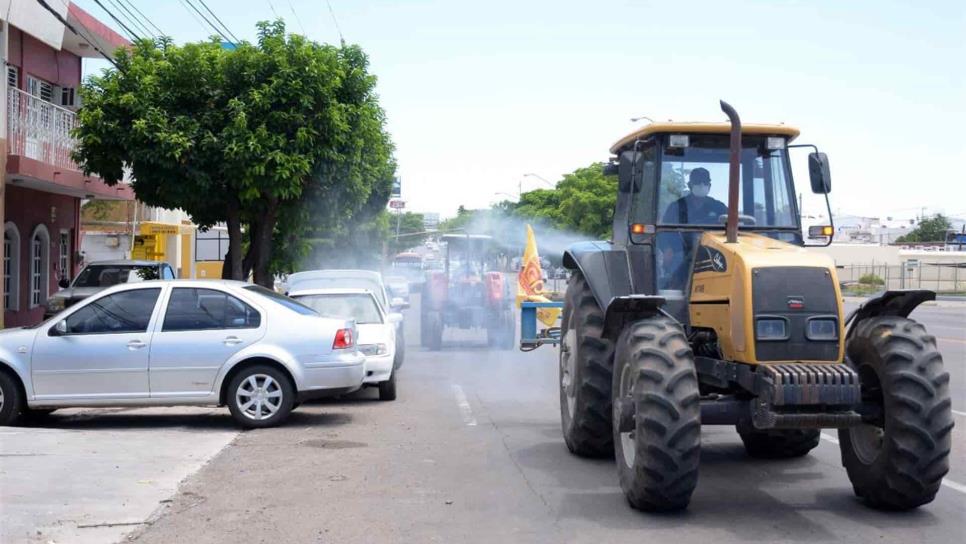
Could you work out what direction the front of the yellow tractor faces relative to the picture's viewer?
facing the viewer and to the right of the viewer

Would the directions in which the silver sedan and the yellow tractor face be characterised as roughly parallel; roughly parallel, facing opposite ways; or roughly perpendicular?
roughly perpendicular

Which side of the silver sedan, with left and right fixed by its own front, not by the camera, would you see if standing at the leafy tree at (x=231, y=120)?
right

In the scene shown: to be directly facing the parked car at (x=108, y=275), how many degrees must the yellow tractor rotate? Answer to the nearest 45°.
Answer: approximately 180°

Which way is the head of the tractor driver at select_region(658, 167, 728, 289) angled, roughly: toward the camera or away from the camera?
toward the camera

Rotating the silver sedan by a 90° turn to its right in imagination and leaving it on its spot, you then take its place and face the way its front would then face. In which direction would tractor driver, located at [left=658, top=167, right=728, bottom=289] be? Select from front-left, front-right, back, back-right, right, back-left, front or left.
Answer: back-right

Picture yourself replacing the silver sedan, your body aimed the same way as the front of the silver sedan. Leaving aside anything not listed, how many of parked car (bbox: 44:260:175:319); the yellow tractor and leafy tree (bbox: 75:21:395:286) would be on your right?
2

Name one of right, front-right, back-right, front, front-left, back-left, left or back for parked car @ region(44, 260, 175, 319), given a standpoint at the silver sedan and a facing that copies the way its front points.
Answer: right

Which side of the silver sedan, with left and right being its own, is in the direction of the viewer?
left

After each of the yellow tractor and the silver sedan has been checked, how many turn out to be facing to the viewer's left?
1

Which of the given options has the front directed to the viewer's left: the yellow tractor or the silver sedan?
the silver sedan

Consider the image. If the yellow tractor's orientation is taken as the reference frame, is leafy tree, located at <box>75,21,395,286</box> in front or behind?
behind

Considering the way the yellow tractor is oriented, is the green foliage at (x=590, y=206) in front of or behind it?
behind
